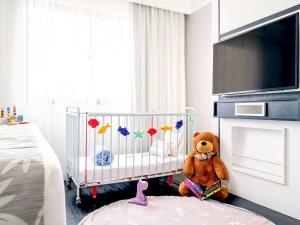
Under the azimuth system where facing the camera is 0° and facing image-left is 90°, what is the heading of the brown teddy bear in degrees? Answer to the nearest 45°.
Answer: approximately 0°

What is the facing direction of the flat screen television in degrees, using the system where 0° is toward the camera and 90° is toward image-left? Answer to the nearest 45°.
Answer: approximately 45°

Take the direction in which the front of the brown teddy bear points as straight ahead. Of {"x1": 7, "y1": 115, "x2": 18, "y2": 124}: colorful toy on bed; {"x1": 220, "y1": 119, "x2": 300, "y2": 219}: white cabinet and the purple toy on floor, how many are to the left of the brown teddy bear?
1

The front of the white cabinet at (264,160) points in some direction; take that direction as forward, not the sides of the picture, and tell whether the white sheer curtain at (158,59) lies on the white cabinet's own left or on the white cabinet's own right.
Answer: on the white cabinet's own right

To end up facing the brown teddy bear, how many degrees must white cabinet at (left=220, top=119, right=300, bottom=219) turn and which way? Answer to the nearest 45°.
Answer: approximately 45° to its right

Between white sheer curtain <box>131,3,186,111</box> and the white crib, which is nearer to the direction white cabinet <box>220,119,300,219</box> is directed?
the white crib
